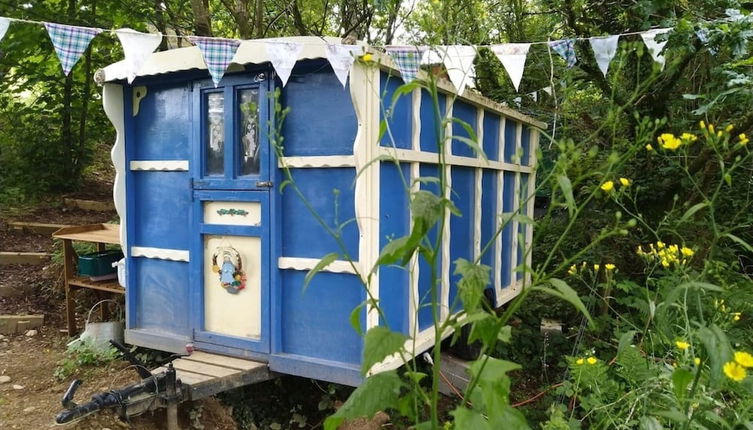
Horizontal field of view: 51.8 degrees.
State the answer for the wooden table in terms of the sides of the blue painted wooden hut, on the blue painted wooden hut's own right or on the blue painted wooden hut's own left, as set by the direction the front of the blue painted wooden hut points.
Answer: on the blue painted wooden hut's own right

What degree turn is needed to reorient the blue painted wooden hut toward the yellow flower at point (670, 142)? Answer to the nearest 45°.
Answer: approximately 90° to its left

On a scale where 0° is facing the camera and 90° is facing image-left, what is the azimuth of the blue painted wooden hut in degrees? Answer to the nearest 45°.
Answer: approximately 45°
